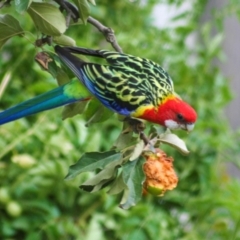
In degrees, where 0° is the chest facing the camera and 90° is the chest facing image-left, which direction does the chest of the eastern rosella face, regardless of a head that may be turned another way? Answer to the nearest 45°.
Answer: approximately 270°
